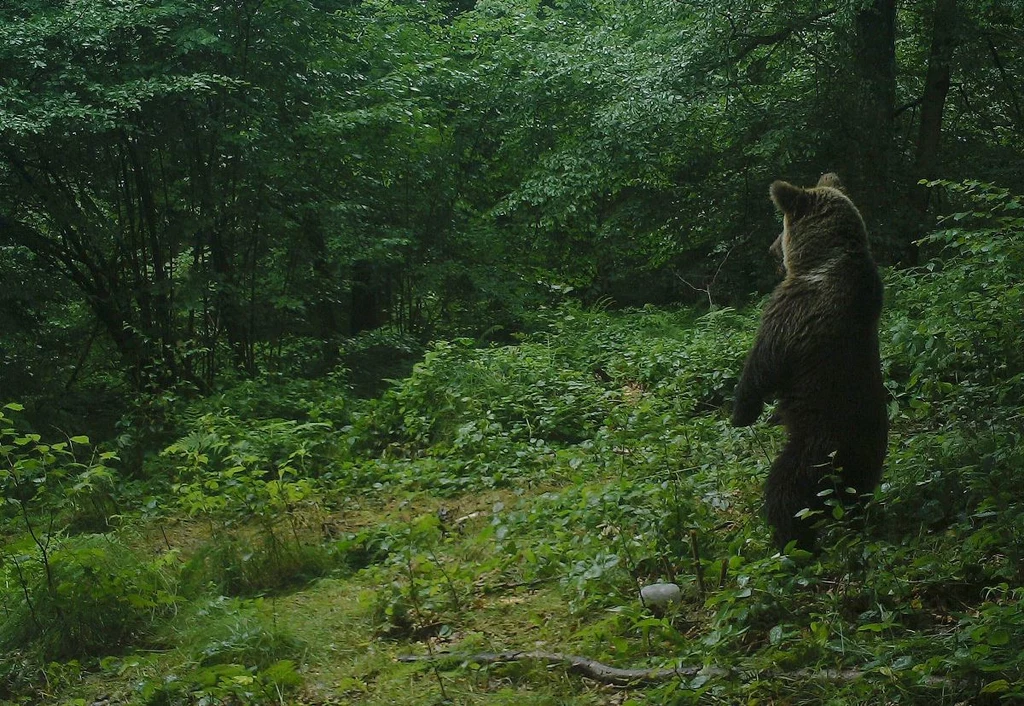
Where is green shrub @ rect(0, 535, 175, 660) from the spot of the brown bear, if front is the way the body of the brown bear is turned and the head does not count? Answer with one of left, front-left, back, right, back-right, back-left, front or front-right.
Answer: front-left

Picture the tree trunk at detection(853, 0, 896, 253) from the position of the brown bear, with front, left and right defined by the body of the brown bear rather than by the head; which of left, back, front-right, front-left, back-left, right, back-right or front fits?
front-right

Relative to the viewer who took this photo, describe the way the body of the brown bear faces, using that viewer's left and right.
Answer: facing away from the viewer and to the left of the viewer

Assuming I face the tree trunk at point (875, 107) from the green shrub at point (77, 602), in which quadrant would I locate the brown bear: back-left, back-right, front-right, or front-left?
front-right

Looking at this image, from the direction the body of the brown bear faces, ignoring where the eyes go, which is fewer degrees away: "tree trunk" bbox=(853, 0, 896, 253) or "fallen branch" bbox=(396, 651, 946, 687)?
the tree trunk

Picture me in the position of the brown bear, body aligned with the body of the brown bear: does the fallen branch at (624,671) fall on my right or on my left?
on my left

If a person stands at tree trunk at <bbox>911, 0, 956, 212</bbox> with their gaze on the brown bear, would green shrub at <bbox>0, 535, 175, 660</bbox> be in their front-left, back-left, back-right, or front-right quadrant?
front-right

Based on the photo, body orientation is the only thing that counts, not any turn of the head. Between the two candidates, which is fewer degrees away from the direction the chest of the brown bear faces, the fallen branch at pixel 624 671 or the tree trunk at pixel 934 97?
the tree trunk

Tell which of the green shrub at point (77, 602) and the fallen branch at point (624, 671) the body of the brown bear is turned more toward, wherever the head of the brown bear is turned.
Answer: the green shrub
